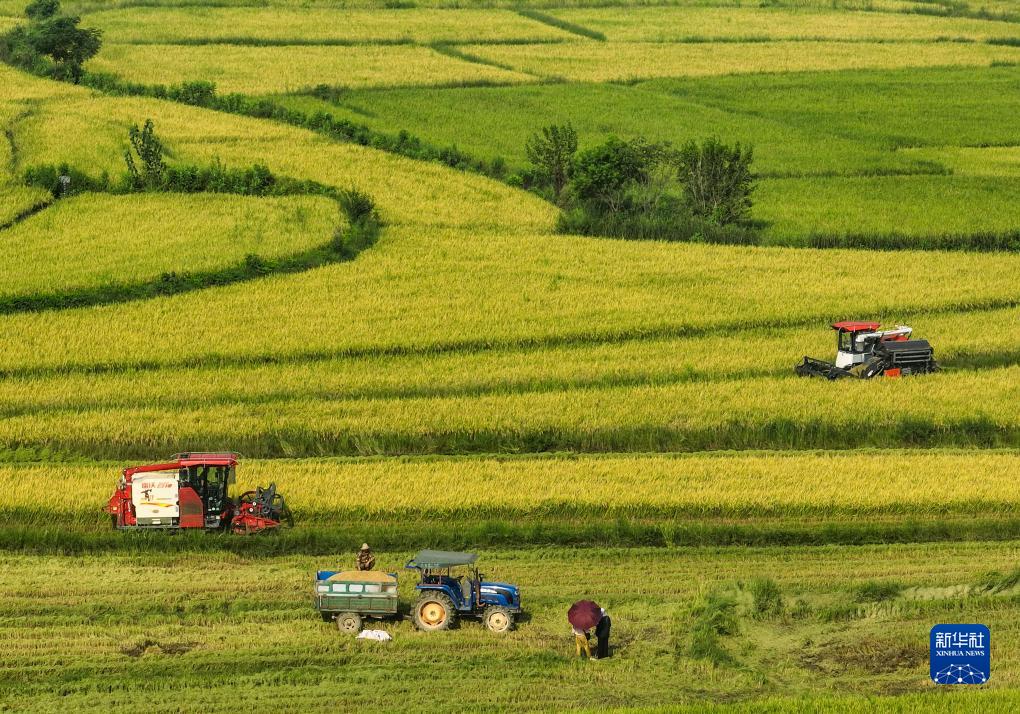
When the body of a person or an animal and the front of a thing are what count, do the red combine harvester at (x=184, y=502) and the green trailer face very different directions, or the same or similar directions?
same or similar directions

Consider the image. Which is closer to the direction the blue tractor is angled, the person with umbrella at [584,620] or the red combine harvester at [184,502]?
the person with umbrella

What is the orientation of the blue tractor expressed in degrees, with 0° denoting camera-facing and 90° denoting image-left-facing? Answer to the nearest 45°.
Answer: approximately 270°

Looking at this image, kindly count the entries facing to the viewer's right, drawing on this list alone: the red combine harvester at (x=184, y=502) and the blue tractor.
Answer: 2

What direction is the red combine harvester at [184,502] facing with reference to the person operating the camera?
facing to the right of the viewer

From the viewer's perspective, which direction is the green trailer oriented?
to the viewer's right

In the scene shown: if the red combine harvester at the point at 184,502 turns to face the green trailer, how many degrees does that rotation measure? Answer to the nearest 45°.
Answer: approximately 45° to its right

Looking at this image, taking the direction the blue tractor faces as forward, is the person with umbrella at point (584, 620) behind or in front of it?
in front

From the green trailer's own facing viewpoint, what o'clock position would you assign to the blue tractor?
The blue tractor is roughly at 12 o'clock from the green trailer.

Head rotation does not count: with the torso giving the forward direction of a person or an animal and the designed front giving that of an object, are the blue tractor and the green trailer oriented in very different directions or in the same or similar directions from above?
same or similar directions

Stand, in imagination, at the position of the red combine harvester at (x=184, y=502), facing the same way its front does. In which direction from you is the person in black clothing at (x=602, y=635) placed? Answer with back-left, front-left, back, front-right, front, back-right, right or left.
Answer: front-right

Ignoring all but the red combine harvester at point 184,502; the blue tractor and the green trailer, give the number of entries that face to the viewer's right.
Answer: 3
